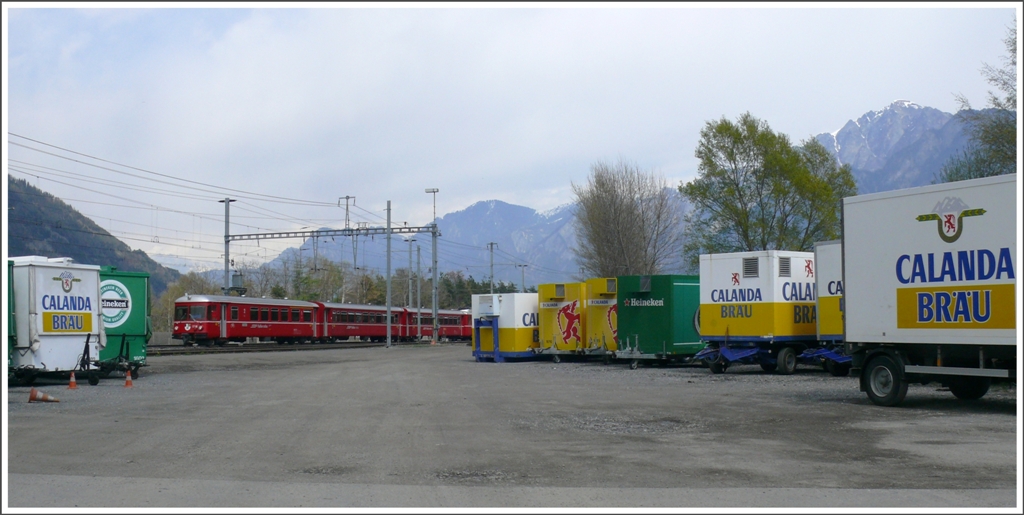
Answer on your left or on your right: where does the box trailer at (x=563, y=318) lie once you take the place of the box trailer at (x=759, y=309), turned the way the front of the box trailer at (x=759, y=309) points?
on your right

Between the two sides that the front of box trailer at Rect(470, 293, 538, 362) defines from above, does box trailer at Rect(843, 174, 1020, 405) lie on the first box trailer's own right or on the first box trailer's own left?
on the first box trailer's own left

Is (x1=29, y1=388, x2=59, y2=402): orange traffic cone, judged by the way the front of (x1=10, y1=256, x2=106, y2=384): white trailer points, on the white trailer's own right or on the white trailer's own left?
on the white trailer's own right

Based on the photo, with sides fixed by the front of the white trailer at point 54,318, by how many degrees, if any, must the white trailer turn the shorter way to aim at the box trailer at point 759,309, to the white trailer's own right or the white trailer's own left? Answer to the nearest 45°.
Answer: approximately 45° to the white trailer's own left

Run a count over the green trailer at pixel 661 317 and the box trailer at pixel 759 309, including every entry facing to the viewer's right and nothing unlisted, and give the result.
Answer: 0

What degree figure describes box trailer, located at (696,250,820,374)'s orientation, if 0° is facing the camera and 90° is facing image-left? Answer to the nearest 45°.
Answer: approximately 45°
